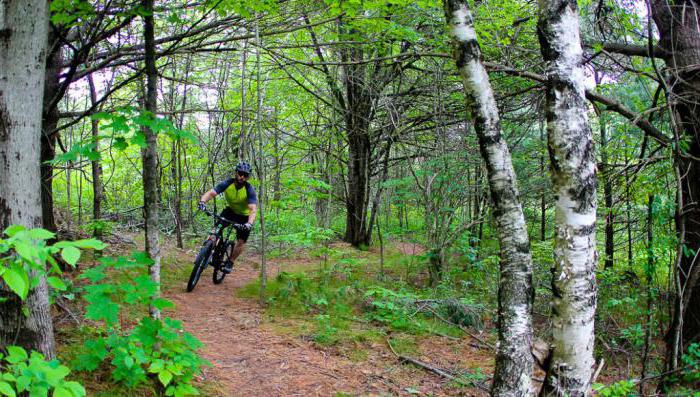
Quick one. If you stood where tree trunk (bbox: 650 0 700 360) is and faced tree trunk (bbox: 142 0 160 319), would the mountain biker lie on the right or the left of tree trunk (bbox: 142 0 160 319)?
right

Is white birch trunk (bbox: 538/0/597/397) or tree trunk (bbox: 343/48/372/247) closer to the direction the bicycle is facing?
the white birch trunk

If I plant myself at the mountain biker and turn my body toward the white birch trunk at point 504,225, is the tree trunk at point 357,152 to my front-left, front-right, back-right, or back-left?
back-left

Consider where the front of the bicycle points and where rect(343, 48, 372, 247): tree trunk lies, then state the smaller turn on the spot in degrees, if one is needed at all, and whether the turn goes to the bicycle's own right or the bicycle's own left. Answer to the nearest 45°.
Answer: approximately 180°

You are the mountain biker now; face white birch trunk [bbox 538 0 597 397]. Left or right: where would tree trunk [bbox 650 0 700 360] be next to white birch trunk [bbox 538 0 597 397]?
left

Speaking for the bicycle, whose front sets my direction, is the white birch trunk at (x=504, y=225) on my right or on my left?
on my left

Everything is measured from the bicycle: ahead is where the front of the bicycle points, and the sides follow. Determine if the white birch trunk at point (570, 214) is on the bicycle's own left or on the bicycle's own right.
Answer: on the bicycle's own left
